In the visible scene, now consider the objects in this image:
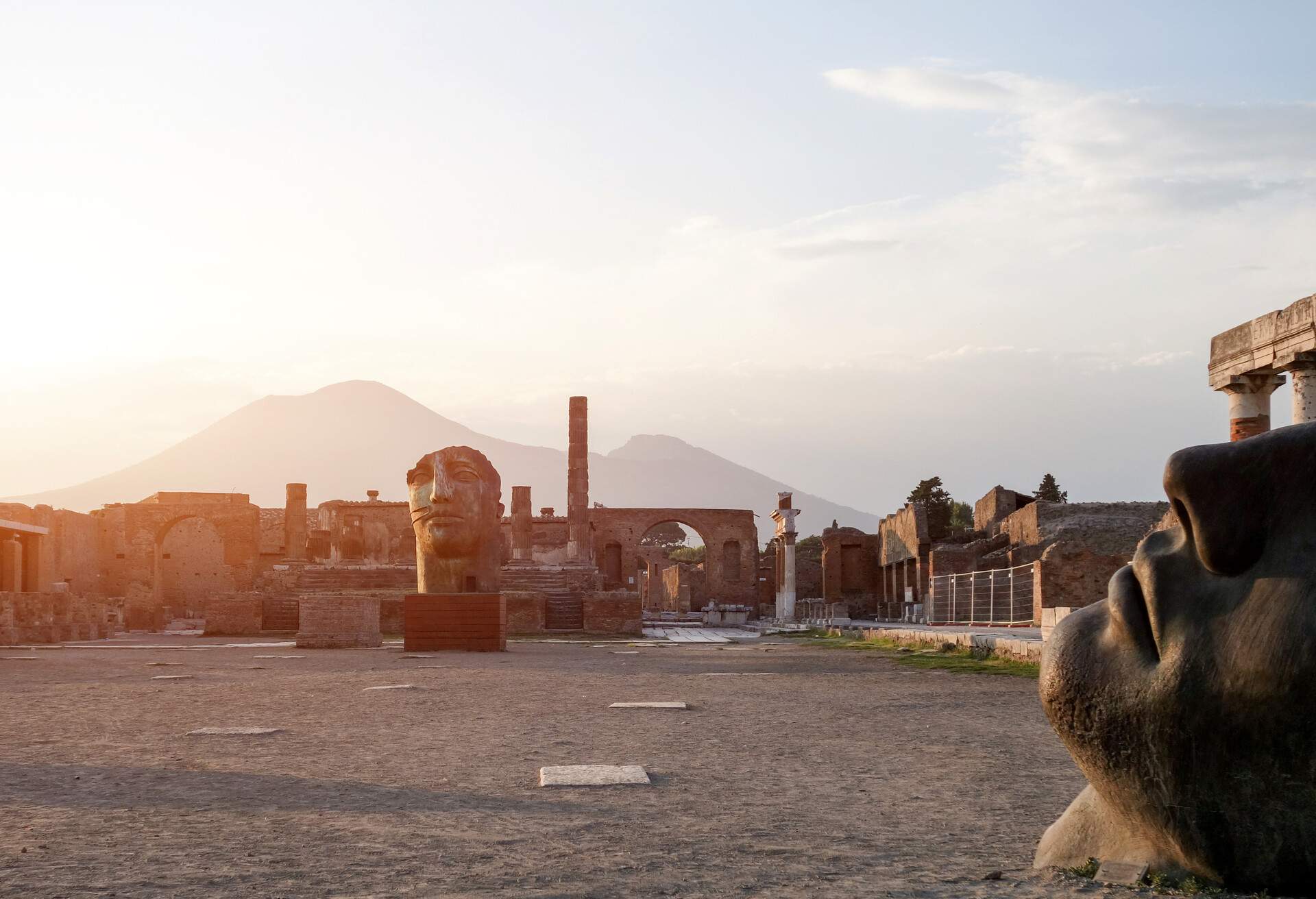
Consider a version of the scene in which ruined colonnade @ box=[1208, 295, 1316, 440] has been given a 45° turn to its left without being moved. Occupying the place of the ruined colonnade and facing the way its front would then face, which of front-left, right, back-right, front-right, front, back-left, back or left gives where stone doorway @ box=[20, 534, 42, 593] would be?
right

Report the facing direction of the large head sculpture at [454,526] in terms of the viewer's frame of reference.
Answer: facing the viewer and to the left of the viewer

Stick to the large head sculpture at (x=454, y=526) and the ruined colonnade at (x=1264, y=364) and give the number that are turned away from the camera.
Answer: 0

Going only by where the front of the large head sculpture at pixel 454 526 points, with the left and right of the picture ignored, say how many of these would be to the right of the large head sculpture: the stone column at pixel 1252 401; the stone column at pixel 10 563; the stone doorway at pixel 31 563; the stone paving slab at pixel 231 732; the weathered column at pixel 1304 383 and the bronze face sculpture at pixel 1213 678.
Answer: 2

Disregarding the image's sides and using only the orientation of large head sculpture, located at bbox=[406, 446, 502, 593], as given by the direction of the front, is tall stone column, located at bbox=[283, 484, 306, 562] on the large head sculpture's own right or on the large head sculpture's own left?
on the large head sculpture's own right

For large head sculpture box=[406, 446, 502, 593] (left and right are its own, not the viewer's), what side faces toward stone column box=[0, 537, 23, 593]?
right

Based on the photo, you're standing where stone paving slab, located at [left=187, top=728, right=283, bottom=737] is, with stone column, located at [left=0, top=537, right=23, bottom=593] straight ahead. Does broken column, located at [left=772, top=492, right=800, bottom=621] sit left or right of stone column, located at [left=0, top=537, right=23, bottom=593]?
right

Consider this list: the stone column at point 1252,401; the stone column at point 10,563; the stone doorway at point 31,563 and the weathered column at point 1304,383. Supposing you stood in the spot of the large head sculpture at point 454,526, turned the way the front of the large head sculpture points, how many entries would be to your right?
2

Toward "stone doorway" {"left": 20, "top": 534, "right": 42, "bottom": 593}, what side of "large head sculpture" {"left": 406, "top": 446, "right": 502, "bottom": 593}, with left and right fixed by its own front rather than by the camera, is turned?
right

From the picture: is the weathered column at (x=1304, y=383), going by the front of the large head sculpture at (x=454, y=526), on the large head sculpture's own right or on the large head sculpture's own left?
on the large head sculpture's own left

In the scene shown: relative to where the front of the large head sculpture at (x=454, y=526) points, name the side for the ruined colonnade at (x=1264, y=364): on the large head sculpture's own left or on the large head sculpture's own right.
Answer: on the large head sculpture's own left

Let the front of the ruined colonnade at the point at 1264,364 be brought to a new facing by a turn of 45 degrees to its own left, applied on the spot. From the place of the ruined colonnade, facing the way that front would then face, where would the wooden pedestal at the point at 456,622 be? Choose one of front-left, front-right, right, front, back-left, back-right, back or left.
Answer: front-right
